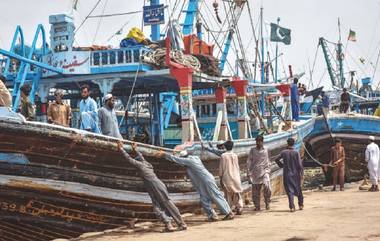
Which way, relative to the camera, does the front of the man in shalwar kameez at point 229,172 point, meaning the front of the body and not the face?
away from the camera

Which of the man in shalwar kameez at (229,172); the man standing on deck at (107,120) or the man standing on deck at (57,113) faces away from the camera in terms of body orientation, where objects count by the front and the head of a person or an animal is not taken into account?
the man in shalwar kameez

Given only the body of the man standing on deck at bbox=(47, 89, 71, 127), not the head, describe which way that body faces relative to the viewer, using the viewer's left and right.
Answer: facing the viewer

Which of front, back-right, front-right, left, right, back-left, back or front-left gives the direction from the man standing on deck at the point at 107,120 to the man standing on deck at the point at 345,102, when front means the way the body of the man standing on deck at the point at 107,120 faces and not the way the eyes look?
left

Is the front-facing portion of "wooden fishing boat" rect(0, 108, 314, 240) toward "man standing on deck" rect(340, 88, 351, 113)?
yes

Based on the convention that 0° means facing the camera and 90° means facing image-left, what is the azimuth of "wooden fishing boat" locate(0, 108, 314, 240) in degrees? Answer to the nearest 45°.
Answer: approximately 225°

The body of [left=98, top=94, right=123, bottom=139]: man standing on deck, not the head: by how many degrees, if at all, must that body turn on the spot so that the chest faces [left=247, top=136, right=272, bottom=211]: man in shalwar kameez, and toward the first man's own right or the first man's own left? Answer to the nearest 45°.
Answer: approximately 90° to the first man's own left

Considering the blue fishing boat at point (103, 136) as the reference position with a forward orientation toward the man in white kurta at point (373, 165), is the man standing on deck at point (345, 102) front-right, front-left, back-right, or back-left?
front-left

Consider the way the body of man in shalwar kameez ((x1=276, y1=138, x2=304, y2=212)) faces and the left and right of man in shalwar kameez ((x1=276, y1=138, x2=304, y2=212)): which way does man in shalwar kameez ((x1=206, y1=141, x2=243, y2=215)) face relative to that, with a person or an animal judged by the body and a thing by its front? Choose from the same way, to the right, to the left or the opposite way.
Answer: the same way

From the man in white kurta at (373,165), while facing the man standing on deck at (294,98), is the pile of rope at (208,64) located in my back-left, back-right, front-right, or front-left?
front-left

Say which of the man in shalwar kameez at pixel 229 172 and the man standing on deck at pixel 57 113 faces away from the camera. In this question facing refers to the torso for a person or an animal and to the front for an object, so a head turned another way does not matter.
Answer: the man in shalwar kameez

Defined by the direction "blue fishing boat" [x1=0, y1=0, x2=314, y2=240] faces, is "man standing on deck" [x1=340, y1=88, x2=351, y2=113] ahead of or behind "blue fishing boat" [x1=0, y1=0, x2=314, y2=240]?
ahead
